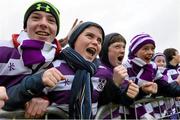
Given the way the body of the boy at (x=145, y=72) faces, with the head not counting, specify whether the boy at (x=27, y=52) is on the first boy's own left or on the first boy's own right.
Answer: on the first boy's own right

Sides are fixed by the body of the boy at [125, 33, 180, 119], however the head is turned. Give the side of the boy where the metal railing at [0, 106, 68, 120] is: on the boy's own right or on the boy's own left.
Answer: on the boy's own right
